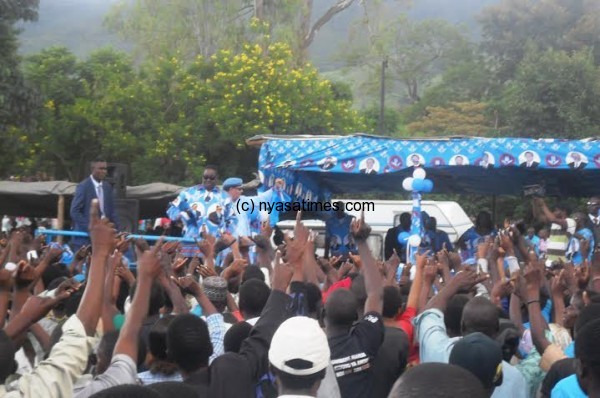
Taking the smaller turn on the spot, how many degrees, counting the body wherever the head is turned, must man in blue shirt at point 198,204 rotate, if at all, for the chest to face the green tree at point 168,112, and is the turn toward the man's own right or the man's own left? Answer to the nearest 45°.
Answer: approximately 180°

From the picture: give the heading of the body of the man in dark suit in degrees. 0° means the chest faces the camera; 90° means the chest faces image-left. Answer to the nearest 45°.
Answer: approximately 315°

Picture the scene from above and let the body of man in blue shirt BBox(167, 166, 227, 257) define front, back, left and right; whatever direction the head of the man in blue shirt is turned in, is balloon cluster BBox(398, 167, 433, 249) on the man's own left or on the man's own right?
on the man's own left

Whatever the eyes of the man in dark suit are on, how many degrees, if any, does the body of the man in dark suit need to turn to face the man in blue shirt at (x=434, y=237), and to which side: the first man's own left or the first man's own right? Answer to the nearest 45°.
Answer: approximately 45° to the first man's own left

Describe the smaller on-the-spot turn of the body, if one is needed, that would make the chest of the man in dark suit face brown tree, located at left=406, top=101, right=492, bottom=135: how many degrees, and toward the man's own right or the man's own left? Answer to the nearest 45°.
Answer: approximately 90° to the man's own left

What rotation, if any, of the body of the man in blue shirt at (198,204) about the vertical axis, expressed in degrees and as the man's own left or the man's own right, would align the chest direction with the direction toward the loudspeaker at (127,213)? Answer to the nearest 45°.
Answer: approximately 135° to the man's own right

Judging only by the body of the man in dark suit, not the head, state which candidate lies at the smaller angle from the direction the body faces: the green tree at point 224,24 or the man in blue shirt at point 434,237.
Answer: the man in blue shirt
